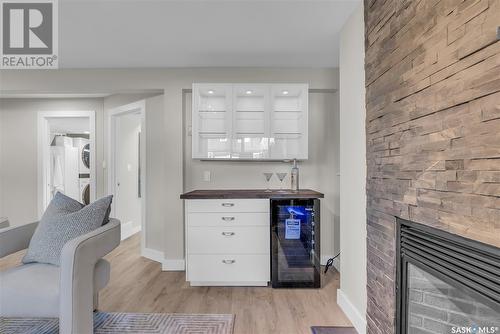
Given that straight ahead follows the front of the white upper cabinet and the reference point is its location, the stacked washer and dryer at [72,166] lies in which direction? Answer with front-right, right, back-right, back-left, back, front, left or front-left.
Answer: back-right

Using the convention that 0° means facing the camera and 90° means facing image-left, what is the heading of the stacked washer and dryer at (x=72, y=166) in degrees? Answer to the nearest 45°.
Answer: approximately 315°

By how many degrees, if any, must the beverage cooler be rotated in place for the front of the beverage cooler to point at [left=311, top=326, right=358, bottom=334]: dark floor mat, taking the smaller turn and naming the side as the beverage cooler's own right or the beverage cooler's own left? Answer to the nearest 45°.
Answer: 0° — it already faces it

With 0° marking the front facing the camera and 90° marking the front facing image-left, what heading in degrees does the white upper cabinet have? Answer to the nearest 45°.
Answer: approximately 0°

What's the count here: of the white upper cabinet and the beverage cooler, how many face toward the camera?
2
